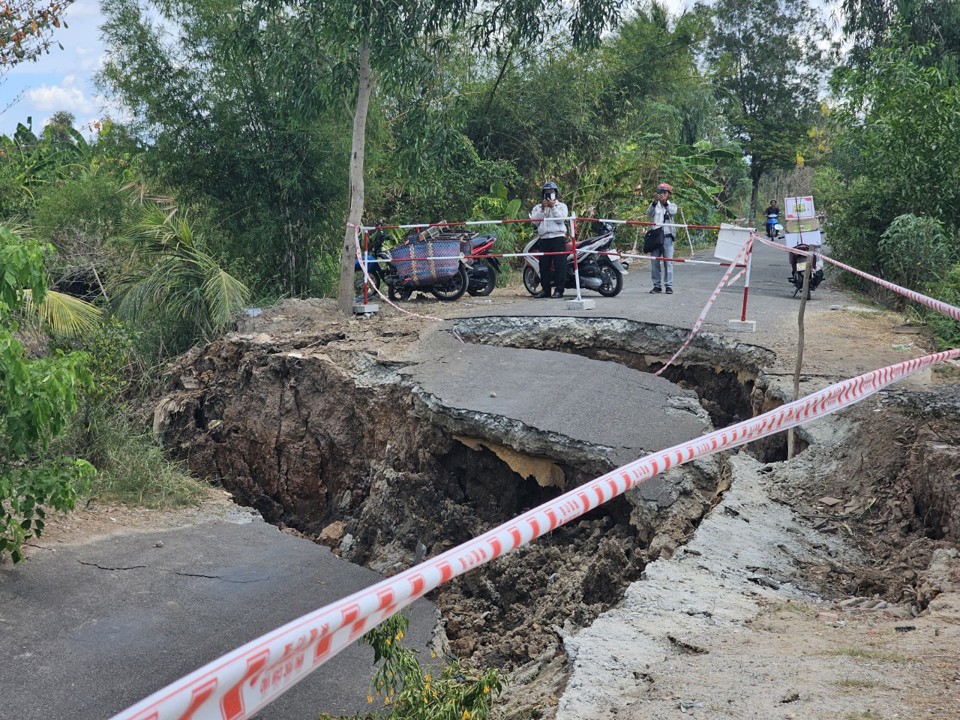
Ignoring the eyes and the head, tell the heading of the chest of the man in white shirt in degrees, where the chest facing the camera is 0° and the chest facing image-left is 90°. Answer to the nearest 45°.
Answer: approximately 0°

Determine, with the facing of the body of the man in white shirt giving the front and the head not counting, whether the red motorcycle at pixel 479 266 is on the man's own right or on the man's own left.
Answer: on the man's own right

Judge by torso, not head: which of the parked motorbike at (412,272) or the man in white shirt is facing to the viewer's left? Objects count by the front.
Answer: the parked motorbike

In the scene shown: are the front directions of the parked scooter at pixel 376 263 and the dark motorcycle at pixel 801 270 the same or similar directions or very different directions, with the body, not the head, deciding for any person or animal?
very different directions

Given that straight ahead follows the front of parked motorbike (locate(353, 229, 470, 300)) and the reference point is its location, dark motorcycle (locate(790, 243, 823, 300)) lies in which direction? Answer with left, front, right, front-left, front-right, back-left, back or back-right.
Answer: back

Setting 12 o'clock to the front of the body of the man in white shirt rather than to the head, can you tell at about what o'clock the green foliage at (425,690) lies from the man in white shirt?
The green foliage is roughly at 12 o'clock from the man in white shirt.

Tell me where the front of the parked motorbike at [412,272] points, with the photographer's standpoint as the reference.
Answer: facing to the left of the viewer

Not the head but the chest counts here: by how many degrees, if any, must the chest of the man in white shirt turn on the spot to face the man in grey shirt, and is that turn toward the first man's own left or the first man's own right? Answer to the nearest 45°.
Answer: approximately 135° to the first man's own left
